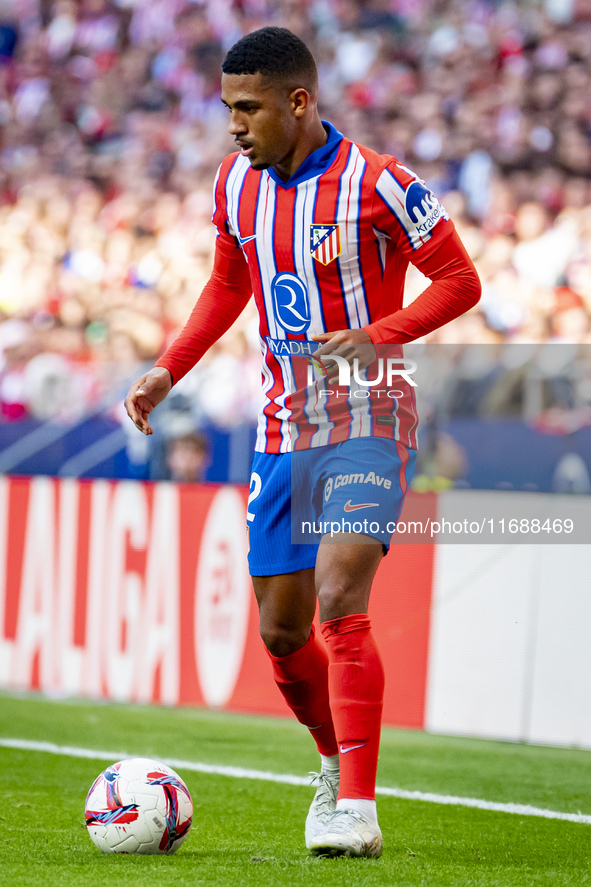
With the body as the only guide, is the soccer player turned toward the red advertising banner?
no

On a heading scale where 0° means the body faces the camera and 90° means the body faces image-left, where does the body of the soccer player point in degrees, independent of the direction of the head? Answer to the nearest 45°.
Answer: approximately 45°

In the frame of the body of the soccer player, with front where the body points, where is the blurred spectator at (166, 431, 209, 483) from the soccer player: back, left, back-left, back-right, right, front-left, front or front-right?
back-right
